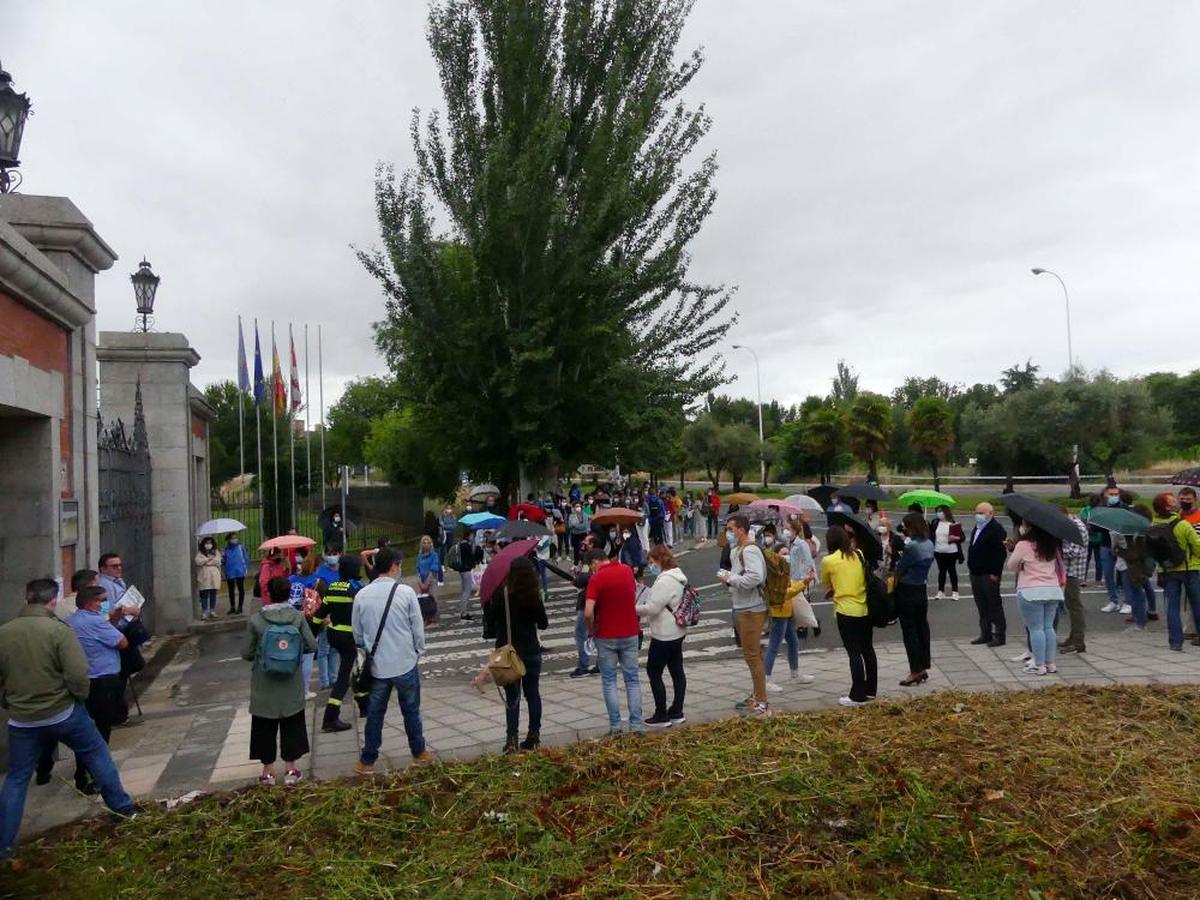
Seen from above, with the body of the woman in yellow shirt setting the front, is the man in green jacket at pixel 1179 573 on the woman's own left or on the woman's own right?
on the woman's own right

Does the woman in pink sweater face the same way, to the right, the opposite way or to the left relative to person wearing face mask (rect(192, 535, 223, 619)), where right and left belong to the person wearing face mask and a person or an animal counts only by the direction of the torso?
the opposite way

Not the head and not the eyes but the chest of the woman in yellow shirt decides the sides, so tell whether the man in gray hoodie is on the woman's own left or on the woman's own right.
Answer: on the woman's own left

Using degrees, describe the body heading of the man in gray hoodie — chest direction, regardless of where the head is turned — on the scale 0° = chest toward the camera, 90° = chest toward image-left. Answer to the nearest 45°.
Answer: approximately 90°

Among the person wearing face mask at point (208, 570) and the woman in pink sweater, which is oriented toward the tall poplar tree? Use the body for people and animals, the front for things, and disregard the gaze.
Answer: the woman in pink sweater

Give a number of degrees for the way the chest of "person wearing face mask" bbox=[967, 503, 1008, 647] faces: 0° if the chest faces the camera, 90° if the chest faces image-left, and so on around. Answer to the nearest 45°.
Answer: approximately 45°

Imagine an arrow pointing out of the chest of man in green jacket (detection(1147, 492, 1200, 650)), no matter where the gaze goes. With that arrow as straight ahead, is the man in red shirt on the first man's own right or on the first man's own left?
on the first man's own left
